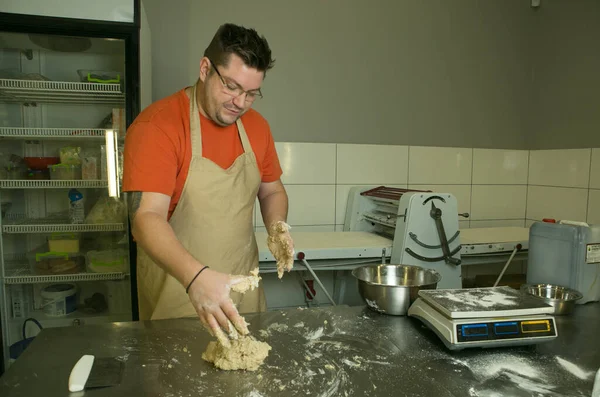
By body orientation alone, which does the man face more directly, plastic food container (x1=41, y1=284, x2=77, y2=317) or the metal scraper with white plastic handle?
the metal scraper with white plastic handle

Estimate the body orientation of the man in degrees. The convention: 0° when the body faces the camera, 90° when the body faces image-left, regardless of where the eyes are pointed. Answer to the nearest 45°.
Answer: approximately 315°

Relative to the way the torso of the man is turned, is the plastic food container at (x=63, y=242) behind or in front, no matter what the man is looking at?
behind

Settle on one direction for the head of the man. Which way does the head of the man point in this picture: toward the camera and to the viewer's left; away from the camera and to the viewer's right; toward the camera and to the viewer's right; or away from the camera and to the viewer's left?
toward the camera and to the viewer's right

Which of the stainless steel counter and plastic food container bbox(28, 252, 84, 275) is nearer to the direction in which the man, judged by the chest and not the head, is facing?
the stainless steel counter

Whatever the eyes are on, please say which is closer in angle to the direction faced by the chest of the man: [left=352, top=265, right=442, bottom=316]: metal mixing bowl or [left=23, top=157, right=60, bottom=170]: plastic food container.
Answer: the metal mixing bowl
